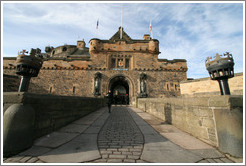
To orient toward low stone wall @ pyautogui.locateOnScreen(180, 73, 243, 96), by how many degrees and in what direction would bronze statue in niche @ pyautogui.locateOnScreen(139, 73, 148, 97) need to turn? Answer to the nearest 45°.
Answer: approximately 45° to its left

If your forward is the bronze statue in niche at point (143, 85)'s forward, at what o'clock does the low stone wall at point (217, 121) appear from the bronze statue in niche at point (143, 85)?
The low stone wall is roughly at 12 o'clock from the bronze statue in niche.

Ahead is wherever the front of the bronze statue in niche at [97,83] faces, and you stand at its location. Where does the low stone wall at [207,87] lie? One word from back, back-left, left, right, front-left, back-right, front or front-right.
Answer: front-left

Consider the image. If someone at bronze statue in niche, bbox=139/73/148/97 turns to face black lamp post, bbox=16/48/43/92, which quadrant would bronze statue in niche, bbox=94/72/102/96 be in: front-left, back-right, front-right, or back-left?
front-right

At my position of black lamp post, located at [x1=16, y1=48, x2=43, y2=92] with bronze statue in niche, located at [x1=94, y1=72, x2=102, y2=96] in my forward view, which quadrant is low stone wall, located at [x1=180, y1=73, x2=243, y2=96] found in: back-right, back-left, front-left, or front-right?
front-right

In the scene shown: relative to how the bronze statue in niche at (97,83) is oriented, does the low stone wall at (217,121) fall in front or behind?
in front

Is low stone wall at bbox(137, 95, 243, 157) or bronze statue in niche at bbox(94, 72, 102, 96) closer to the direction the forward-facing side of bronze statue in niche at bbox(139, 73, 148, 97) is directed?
the low stone wall

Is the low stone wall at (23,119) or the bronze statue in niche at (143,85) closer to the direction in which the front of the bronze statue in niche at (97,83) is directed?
the low stone wall

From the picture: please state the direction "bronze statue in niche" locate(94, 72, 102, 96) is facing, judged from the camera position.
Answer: facing the viewer

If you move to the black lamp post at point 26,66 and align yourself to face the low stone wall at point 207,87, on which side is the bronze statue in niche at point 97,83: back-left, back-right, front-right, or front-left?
front-left

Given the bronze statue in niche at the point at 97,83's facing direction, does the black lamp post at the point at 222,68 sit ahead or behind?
ahead

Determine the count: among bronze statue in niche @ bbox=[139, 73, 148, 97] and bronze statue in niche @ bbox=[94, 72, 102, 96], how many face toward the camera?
2

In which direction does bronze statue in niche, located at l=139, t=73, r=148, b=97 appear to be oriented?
toward the camera

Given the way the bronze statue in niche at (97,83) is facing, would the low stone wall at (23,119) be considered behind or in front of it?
in front

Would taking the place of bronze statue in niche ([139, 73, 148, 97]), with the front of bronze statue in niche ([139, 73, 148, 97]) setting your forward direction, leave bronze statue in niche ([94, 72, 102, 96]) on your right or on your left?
on your right

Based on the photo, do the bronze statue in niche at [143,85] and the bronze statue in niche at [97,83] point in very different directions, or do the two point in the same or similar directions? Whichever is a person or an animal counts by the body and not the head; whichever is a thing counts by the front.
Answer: same or similar directions

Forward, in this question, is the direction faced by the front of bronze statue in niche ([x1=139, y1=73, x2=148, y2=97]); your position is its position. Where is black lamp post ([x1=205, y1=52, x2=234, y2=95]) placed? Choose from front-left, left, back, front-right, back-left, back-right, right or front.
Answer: front
